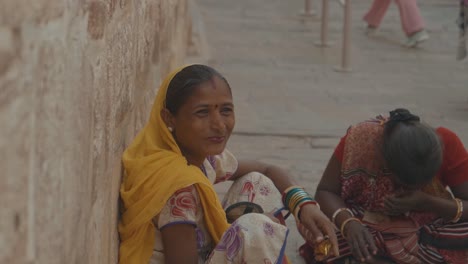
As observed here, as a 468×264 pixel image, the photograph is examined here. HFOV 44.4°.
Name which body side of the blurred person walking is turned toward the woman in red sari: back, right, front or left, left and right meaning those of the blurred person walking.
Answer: right

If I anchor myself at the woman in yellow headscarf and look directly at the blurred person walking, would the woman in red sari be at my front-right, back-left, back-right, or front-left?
front-right

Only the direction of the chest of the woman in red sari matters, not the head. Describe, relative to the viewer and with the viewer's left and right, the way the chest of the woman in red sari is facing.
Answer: facing the viewer

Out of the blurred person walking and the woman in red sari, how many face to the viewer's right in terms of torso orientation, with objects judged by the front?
1

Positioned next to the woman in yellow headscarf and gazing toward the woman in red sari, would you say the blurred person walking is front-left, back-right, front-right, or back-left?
front-left

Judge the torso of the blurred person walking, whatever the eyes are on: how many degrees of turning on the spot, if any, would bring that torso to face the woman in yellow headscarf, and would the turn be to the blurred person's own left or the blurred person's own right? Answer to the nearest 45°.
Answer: approximately 90° to the blurred person's own right

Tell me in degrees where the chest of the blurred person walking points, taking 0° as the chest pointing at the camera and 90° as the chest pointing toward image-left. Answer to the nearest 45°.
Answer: approximately 270°

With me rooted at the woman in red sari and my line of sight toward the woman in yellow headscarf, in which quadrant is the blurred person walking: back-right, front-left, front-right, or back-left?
back-right

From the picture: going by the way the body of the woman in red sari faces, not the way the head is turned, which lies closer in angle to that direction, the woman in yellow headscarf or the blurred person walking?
the woman in yellow headscarf

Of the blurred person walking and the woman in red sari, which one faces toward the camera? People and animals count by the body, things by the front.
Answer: the woman in red sari

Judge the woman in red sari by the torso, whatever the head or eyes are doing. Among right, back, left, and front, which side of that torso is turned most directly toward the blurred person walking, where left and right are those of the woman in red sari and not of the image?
back

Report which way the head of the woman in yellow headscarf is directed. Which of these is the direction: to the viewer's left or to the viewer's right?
to the viewer's right

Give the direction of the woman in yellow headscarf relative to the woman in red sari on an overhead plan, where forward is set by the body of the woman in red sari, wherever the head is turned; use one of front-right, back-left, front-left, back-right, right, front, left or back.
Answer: front-right
